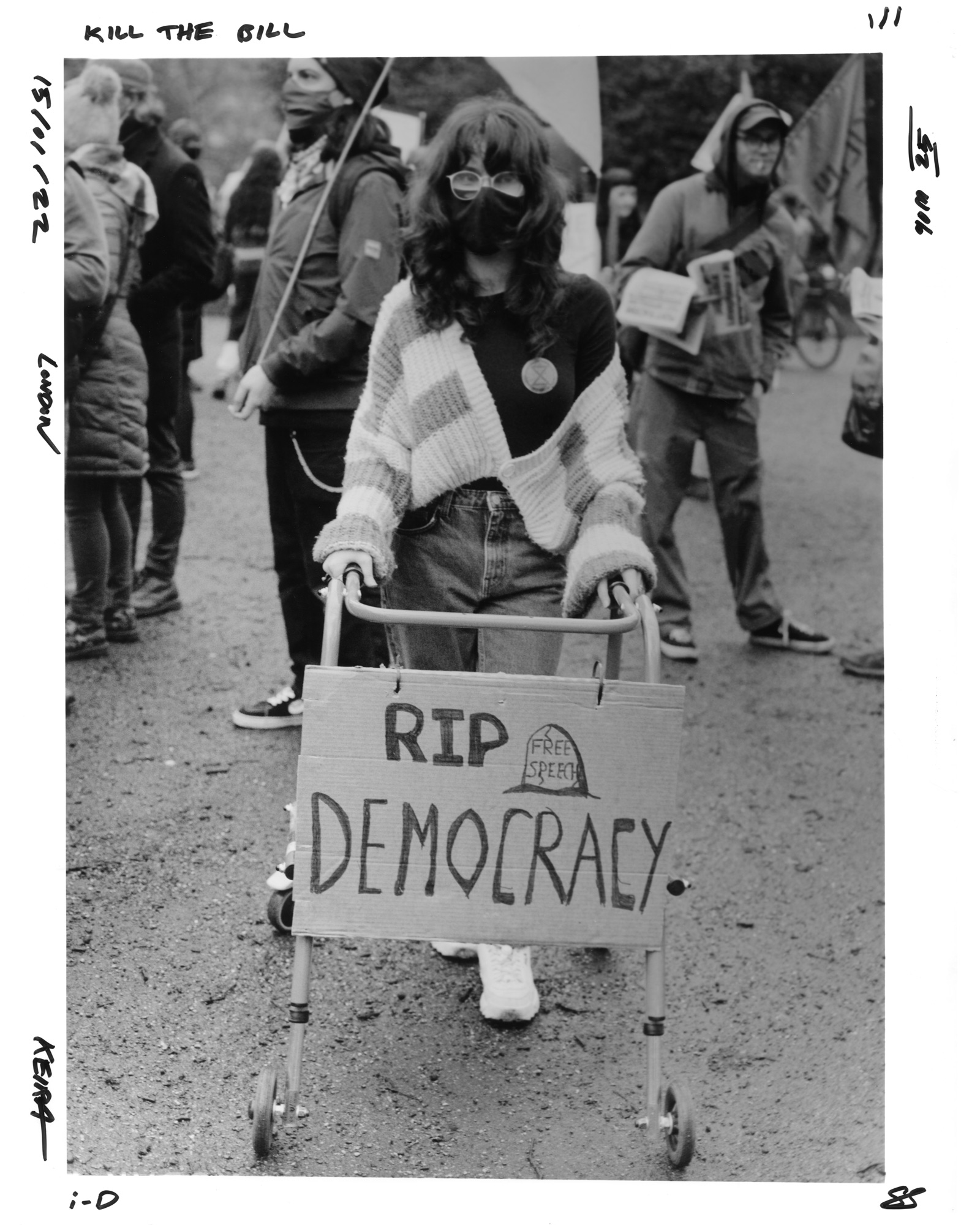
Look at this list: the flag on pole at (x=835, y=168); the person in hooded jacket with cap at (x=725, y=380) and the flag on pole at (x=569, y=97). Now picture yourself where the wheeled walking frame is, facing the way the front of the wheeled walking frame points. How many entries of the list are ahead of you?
0

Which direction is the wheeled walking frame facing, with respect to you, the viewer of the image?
facing the viewer

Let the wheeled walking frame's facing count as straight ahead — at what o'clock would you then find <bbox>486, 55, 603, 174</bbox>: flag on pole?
The flag on pole is roughly at 6 o'clock from the wheeled walking frame.

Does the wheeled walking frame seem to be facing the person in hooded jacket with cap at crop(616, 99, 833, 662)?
no

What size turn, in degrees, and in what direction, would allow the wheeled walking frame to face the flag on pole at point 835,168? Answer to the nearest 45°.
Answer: approximately 180°
